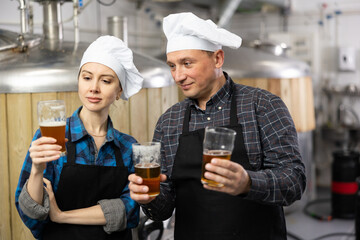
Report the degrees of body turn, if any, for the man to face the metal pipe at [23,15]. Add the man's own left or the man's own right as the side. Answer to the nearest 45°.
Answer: approximately 90° to the man's own right

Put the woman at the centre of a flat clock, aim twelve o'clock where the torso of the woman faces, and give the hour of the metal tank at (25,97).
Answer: The metal tank is roughly at 5 o'clock from the woman.

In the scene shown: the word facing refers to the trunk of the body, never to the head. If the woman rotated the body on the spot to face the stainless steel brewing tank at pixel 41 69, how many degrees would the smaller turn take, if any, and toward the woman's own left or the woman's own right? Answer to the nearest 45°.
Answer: approximately 180°

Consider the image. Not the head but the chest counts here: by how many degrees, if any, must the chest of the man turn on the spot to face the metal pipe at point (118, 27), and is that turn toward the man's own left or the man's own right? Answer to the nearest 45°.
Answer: approximately 90° to the man's own right

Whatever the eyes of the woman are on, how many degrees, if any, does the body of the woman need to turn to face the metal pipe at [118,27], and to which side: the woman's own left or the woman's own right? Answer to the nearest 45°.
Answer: approximately 180°

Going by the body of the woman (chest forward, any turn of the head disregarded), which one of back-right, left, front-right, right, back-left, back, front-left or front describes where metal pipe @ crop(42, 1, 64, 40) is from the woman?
back

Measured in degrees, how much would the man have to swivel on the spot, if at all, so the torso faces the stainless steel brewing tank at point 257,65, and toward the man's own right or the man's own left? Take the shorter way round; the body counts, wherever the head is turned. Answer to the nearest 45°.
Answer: approximately 135° to the man's own right

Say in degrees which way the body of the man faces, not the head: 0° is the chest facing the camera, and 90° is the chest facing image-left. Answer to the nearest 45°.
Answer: approximately 45°

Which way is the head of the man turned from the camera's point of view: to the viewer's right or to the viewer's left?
to the viewer's left

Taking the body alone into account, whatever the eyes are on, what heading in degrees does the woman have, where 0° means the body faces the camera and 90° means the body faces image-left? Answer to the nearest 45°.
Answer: approximately 0°

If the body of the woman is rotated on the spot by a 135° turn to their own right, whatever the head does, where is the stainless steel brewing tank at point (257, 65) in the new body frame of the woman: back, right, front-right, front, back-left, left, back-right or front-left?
right
